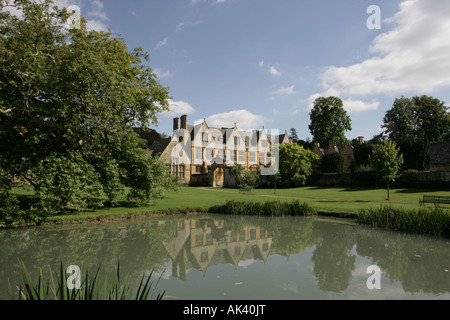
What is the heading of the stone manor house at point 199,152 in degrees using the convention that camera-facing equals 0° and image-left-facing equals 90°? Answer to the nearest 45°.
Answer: approximately 315°

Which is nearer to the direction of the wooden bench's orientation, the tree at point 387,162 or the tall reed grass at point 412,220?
the tall reed grass

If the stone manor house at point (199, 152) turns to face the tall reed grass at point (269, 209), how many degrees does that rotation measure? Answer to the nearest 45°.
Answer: approximately 45° to its right

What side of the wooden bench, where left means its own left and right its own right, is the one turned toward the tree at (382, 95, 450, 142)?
back

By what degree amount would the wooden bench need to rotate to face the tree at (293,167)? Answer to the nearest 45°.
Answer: approximately 135° to its right

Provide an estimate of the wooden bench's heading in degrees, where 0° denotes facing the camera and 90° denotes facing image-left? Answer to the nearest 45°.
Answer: approximately 0°
